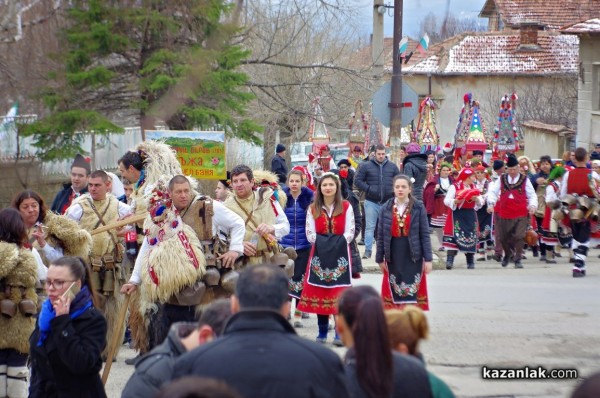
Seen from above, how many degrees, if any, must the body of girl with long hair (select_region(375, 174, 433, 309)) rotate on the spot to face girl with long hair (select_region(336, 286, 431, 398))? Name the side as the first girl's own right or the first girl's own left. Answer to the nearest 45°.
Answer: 0° — they already face them

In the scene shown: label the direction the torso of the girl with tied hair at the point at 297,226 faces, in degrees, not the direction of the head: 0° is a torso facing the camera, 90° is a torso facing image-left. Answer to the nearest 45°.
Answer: approximately 0°

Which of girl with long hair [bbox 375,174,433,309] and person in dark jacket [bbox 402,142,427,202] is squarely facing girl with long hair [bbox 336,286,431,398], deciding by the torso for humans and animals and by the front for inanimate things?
girl with long hair [bbox 375,174,433,309]

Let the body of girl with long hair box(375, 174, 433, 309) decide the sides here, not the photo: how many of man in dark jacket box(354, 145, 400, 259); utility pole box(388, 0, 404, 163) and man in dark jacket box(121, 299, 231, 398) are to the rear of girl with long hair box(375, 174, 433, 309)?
2

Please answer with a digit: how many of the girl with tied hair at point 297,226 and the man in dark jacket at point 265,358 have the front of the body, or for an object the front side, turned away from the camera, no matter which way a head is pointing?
1

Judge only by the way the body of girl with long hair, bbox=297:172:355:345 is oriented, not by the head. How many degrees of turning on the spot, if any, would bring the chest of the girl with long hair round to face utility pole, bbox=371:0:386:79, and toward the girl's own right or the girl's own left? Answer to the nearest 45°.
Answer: approximately 180°

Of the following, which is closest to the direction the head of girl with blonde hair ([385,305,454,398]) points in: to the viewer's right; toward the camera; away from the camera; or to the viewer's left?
away from the camera

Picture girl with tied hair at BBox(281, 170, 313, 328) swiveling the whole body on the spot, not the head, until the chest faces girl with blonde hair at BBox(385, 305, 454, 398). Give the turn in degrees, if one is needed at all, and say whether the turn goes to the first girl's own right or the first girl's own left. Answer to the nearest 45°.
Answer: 0° — they already face them

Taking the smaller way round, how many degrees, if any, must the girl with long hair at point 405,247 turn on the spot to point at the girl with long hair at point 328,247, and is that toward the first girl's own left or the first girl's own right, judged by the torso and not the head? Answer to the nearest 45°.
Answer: approximately 90° to the first girl's own right
